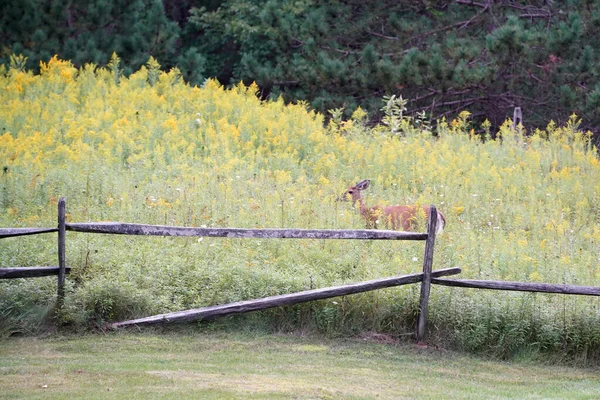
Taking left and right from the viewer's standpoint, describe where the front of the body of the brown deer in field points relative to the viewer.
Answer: facing to the left of the viewer
